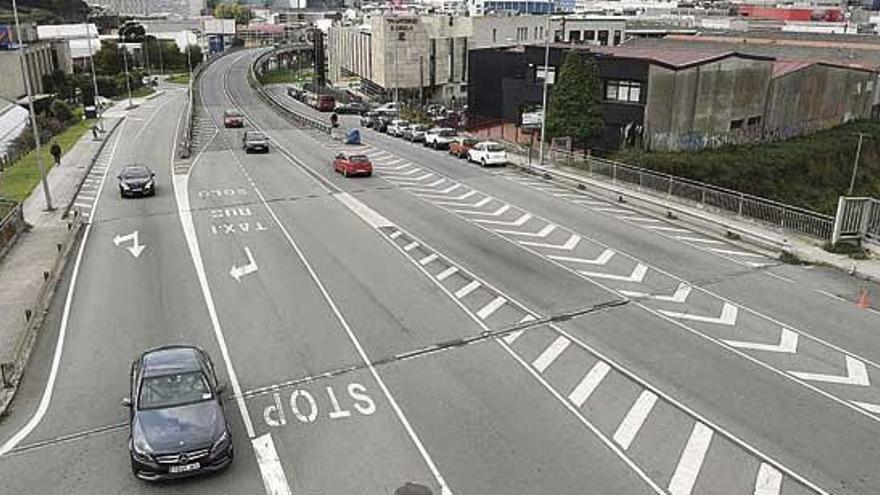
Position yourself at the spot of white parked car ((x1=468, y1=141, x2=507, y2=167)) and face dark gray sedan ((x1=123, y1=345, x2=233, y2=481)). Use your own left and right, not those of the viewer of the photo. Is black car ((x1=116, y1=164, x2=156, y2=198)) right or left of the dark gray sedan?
right

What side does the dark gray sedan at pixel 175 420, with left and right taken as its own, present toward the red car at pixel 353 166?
back

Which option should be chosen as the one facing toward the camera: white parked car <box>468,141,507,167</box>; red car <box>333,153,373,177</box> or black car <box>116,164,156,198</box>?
the black car

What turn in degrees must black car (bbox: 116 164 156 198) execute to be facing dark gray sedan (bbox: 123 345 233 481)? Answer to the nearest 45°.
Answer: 0° — it already faces it

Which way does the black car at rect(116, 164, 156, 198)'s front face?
toward the camera

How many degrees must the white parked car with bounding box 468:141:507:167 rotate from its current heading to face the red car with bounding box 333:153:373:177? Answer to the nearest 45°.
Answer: approximately 90° to its left

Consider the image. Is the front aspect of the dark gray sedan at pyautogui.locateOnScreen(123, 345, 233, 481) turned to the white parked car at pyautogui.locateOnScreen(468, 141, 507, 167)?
no

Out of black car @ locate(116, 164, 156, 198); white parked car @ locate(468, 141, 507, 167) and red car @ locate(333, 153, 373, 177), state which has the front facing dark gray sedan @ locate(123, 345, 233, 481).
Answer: the black car

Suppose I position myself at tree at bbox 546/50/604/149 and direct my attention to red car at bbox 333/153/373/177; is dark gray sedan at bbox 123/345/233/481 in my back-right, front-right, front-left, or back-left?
front-left

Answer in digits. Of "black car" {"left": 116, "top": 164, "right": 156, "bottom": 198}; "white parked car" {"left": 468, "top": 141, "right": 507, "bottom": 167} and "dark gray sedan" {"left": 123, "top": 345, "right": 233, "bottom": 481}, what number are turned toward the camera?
2

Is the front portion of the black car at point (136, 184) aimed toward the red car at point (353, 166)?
no

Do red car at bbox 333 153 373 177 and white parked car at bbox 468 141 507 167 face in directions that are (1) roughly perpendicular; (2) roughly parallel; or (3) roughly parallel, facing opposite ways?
roughly parallel

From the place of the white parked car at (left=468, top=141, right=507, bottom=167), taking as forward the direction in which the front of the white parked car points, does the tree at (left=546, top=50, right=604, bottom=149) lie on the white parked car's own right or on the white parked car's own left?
on the white parked car's own right

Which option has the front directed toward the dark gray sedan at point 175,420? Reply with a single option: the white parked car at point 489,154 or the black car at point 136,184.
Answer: the black car

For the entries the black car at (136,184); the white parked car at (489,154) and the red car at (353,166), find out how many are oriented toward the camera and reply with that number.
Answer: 1

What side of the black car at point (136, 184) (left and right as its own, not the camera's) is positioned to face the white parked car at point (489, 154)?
left

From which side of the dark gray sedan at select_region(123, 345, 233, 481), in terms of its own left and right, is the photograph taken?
front

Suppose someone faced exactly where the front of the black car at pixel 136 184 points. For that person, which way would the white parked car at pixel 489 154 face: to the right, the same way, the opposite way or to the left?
the opposite way

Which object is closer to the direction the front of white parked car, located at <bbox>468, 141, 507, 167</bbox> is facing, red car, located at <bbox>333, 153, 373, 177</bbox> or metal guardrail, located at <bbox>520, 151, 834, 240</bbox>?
the red car

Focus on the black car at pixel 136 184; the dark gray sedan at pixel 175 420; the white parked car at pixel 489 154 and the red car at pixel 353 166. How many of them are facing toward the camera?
2

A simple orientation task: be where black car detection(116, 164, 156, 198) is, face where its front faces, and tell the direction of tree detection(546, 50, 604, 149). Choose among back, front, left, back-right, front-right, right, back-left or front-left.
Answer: left
